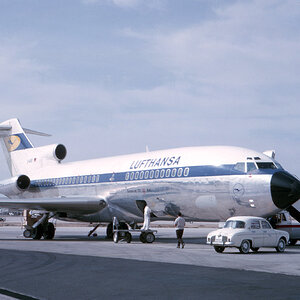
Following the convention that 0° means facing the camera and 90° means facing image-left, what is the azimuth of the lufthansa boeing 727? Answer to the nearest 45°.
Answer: approximately 315°
